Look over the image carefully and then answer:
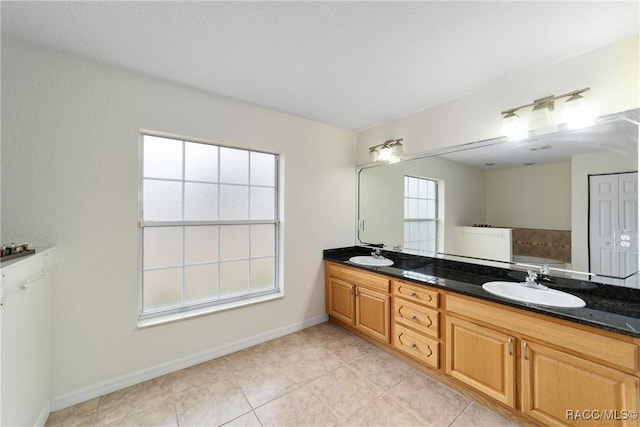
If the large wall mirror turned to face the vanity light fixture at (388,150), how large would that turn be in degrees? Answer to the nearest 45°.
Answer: approximately 45° to its right

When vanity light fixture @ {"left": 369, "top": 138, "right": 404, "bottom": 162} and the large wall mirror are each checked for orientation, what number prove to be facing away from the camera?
0

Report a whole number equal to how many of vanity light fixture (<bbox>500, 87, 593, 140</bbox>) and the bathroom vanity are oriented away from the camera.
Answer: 0

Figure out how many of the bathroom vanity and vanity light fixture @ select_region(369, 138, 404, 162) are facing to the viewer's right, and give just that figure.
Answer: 0

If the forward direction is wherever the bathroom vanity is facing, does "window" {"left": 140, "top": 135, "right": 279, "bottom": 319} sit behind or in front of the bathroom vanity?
in front

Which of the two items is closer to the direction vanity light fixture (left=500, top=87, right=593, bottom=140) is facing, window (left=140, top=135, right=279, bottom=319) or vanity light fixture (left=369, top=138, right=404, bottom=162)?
the window

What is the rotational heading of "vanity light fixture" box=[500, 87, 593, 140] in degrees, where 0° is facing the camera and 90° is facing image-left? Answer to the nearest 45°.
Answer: approximately 45°

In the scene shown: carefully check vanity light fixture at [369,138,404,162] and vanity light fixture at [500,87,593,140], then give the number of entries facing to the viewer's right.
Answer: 0

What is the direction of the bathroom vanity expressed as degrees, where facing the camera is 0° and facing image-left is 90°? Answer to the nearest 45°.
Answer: approximately 45°

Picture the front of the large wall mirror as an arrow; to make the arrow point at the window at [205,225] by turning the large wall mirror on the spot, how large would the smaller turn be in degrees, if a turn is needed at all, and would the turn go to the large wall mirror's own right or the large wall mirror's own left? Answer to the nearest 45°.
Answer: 0° — it already faces it

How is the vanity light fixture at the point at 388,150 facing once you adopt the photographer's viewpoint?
facing the viewer and to the left of the viewer

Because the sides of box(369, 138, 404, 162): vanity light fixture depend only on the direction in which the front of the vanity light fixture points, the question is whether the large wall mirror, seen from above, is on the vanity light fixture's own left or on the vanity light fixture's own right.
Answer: on the vanity light fixture's own left
